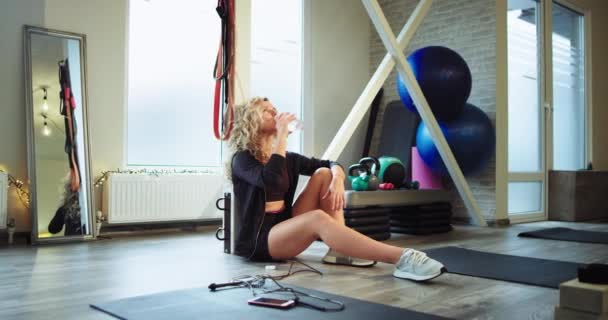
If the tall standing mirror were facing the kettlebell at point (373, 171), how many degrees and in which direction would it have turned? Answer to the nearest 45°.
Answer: approximately 45° to its left

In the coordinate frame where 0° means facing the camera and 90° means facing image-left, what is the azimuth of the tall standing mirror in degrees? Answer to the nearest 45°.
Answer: approximately 315°

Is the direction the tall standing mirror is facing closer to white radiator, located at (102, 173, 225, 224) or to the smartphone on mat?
the smartphone on mat

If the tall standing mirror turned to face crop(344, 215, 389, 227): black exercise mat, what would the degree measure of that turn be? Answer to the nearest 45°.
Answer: approximately 45° to its left

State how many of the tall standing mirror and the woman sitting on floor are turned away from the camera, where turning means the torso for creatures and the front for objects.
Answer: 0

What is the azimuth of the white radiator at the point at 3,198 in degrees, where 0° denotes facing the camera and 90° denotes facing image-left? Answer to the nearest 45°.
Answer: approximately 315°

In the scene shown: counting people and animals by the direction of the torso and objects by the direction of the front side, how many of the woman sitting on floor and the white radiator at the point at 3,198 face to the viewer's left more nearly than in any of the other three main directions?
0

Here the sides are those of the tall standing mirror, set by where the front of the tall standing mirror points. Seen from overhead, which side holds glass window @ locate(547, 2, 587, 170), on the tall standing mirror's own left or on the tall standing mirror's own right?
on the tall standing mirror's own left

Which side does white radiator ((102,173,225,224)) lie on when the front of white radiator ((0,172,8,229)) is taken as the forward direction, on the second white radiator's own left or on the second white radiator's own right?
on the second white radiator's own left

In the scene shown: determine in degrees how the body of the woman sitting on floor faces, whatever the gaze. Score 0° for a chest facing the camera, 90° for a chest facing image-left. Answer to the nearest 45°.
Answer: approximately 270°

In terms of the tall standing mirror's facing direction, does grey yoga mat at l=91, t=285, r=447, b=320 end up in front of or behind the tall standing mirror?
in front

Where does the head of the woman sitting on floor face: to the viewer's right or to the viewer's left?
to the viewer's right
